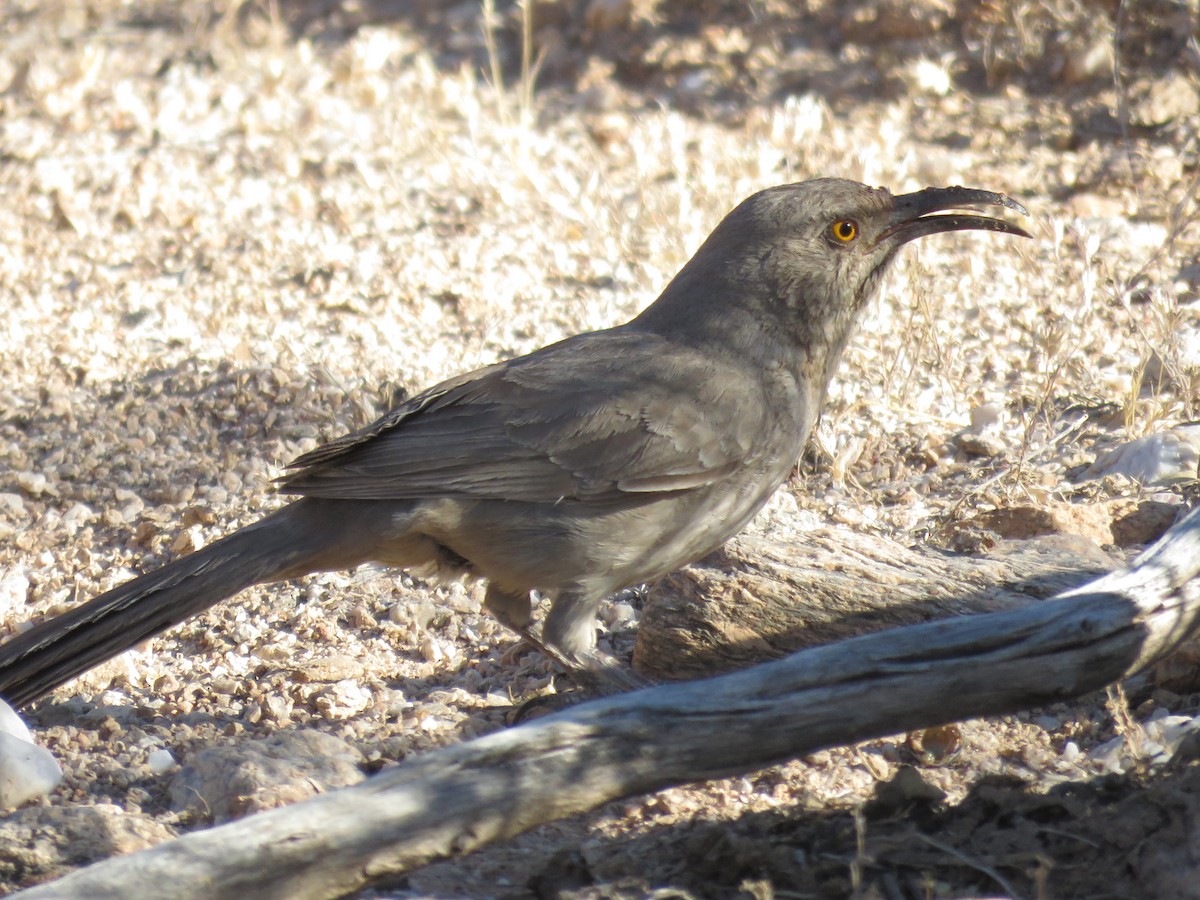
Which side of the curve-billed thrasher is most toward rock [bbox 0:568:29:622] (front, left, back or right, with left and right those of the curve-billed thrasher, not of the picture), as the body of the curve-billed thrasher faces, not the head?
back

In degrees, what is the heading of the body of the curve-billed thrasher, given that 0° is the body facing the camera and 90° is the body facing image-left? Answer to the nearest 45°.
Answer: approximately 270°

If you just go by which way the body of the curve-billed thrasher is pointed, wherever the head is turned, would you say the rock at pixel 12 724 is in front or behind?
behind

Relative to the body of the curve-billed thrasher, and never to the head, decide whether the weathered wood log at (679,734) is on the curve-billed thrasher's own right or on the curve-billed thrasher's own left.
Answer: on the curve-billed thrasher's own right

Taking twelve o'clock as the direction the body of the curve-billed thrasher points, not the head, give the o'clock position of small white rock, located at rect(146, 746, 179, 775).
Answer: The small white rock is roughly at 5 o'clock from the curve-billed thrasher.

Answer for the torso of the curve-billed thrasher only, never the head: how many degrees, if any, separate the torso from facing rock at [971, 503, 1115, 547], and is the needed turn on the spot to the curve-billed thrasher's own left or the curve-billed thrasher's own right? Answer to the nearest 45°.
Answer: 0° — it already faces it
